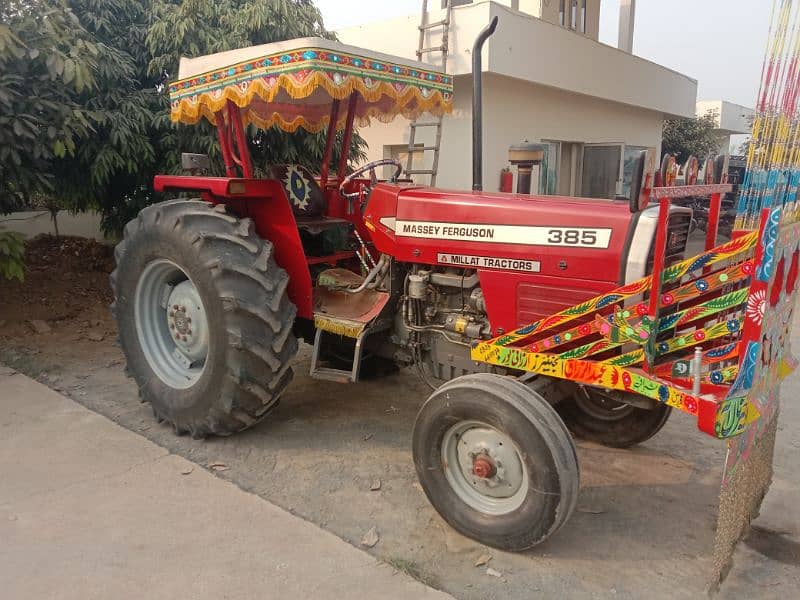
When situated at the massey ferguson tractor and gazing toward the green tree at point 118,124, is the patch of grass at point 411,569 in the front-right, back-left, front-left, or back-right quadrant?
back-left

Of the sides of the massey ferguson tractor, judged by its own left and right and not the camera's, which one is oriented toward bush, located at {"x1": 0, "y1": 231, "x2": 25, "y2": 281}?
back

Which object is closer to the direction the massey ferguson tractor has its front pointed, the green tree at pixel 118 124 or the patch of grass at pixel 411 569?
the patch of grass

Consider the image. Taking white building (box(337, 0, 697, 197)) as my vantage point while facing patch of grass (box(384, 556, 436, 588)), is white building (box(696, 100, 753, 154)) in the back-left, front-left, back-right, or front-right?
back-left

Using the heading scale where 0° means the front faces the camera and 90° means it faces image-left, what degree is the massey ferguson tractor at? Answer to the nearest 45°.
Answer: approximately 315°

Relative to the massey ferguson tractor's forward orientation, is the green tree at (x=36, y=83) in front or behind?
behind

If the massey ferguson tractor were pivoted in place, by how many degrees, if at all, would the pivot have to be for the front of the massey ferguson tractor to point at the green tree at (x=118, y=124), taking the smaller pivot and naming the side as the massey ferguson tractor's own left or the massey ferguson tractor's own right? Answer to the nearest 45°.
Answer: approximately 180°
